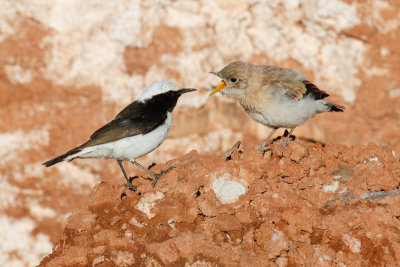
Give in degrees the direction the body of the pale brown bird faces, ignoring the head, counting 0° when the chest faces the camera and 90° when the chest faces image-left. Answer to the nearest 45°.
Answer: approximately 90°

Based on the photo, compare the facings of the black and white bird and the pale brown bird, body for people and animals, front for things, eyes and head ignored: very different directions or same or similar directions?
very different directions

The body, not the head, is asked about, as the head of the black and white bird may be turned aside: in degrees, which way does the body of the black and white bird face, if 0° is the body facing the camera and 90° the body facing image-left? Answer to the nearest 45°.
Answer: approximately 270°

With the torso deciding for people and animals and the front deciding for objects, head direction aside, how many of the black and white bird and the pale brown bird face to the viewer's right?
1

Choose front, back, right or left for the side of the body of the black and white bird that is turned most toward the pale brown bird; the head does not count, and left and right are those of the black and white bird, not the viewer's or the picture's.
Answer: front

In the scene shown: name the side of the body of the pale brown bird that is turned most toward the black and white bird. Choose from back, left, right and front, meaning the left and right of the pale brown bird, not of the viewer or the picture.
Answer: front
